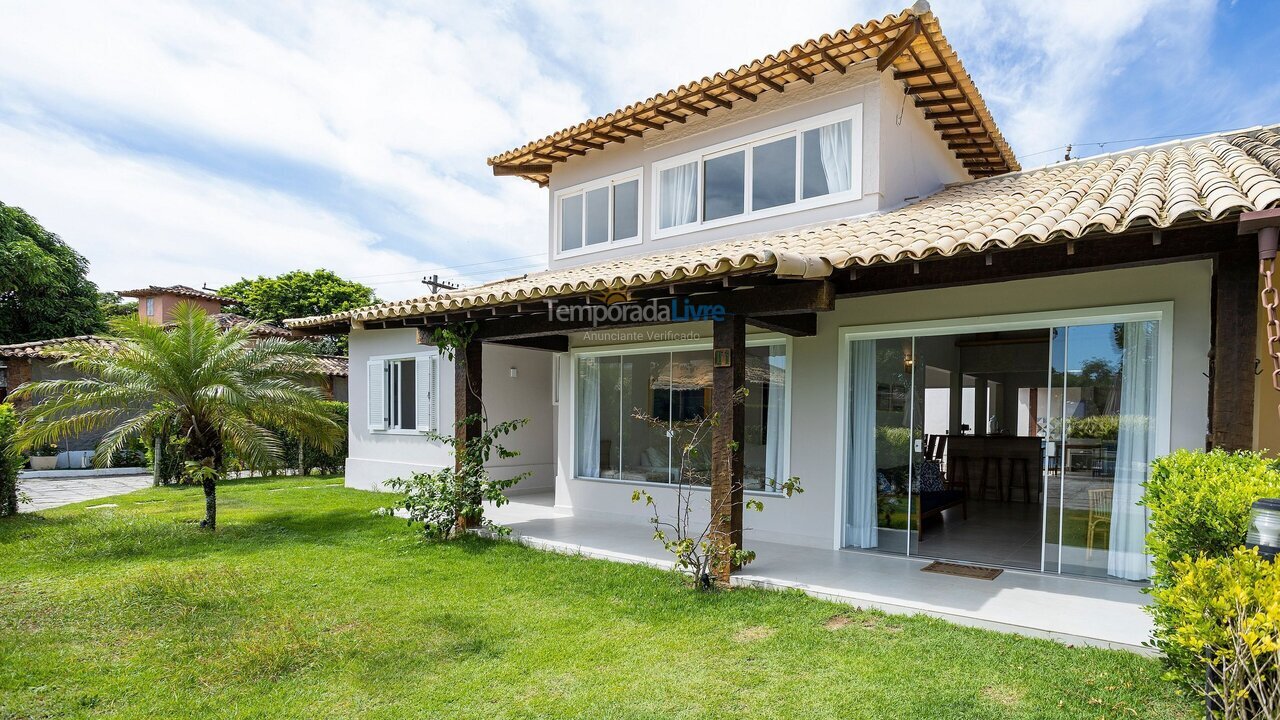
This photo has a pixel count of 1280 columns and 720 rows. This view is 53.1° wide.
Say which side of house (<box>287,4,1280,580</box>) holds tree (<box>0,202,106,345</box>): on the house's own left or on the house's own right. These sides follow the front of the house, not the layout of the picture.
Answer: on the house's own right

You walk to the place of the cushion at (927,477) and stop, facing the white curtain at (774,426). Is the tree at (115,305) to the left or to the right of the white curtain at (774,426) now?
right

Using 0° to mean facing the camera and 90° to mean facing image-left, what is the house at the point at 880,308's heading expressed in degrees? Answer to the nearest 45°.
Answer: approximately 45°

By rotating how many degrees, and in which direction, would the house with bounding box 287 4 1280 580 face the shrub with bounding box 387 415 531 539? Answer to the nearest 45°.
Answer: approximately 45° to its right

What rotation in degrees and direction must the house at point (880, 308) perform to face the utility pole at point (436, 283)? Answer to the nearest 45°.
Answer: approximately 90° to its right

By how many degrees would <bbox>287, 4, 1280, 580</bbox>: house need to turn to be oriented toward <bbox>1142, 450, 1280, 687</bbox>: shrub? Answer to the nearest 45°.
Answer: approximately 45° to its left

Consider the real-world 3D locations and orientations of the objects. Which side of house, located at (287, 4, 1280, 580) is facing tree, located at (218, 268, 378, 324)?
right
